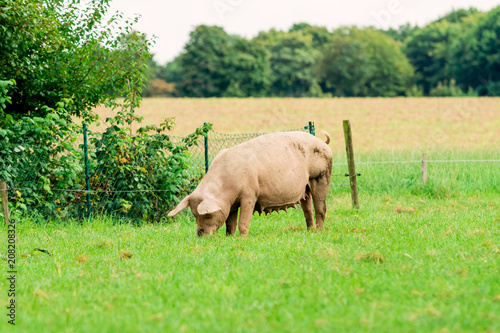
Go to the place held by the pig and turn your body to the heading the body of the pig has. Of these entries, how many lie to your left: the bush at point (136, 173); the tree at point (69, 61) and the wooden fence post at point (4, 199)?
0

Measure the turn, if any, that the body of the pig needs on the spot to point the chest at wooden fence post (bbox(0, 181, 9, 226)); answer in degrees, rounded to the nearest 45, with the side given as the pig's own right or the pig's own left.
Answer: approximately 45° to the pig's own right

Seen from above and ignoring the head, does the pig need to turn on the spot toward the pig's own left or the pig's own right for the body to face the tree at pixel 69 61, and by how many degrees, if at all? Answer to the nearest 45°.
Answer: approximately 90° to the pig's own right

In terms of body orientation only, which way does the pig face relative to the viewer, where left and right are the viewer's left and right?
facing the viewer and to the left of the viewer

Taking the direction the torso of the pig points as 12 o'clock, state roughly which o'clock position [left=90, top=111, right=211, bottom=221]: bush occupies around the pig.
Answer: The bush is roughly at 3 o'clock from the pig.

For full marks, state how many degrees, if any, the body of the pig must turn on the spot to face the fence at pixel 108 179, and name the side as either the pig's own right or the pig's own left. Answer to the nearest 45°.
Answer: approximately 90° to the pig's own right
